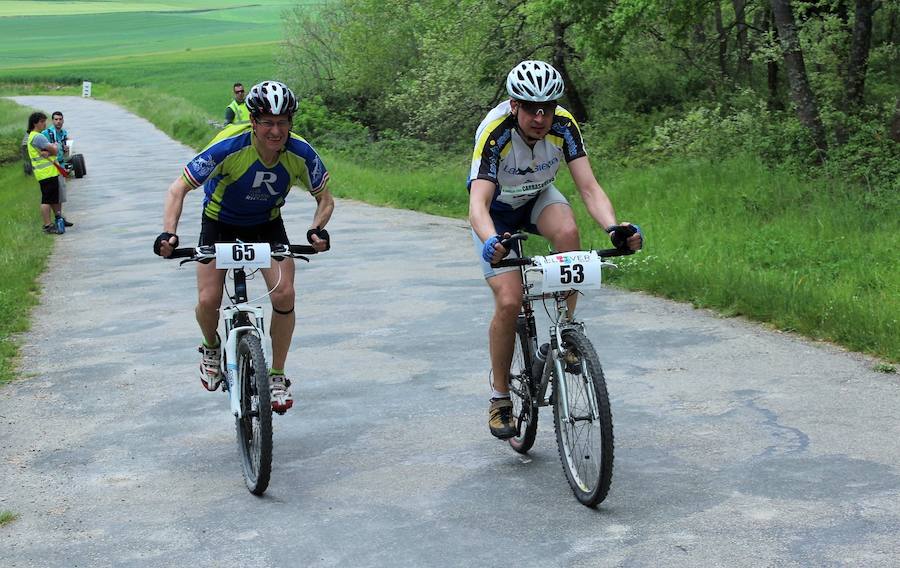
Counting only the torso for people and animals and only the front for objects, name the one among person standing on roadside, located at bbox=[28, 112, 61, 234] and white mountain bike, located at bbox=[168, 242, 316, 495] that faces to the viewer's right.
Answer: the person standing on roadside

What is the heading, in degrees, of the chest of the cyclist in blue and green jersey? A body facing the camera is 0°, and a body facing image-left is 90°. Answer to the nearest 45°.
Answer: approximately 0°

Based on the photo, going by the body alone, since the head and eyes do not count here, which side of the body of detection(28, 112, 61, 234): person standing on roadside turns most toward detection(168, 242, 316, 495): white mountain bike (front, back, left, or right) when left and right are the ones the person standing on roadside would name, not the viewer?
right

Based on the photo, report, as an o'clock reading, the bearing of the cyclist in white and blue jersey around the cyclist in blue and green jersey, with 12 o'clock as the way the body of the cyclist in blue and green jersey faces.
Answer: The cyclist in white and blue jersey is roughly at 10 o'clock from the cyclist in blue and green jersey.

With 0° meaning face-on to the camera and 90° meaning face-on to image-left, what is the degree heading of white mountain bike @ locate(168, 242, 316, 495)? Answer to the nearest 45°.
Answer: approximately 0°

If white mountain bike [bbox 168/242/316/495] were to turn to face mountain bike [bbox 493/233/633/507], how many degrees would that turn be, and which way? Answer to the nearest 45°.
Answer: approximately 45° to its left

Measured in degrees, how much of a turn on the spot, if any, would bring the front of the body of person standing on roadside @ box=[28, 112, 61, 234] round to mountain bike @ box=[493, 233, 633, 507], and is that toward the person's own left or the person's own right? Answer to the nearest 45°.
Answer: approximately 90° to the person's own right

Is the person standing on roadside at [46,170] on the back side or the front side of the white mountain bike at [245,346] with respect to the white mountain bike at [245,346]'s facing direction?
on the back side

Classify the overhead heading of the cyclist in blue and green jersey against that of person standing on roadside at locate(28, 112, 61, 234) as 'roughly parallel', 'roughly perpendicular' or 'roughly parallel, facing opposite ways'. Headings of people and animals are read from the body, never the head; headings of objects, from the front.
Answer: roughly perpendicular

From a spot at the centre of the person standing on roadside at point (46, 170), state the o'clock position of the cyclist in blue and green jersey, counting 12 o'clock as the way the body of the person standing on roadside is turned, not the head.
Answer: The cyclist in blue and green jersey is roughly at 3 o'clock from the person standing on roadside.

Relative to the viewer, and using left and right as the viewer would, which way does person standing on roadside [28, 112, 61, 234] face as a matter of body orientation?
facing to the right of the viewer
